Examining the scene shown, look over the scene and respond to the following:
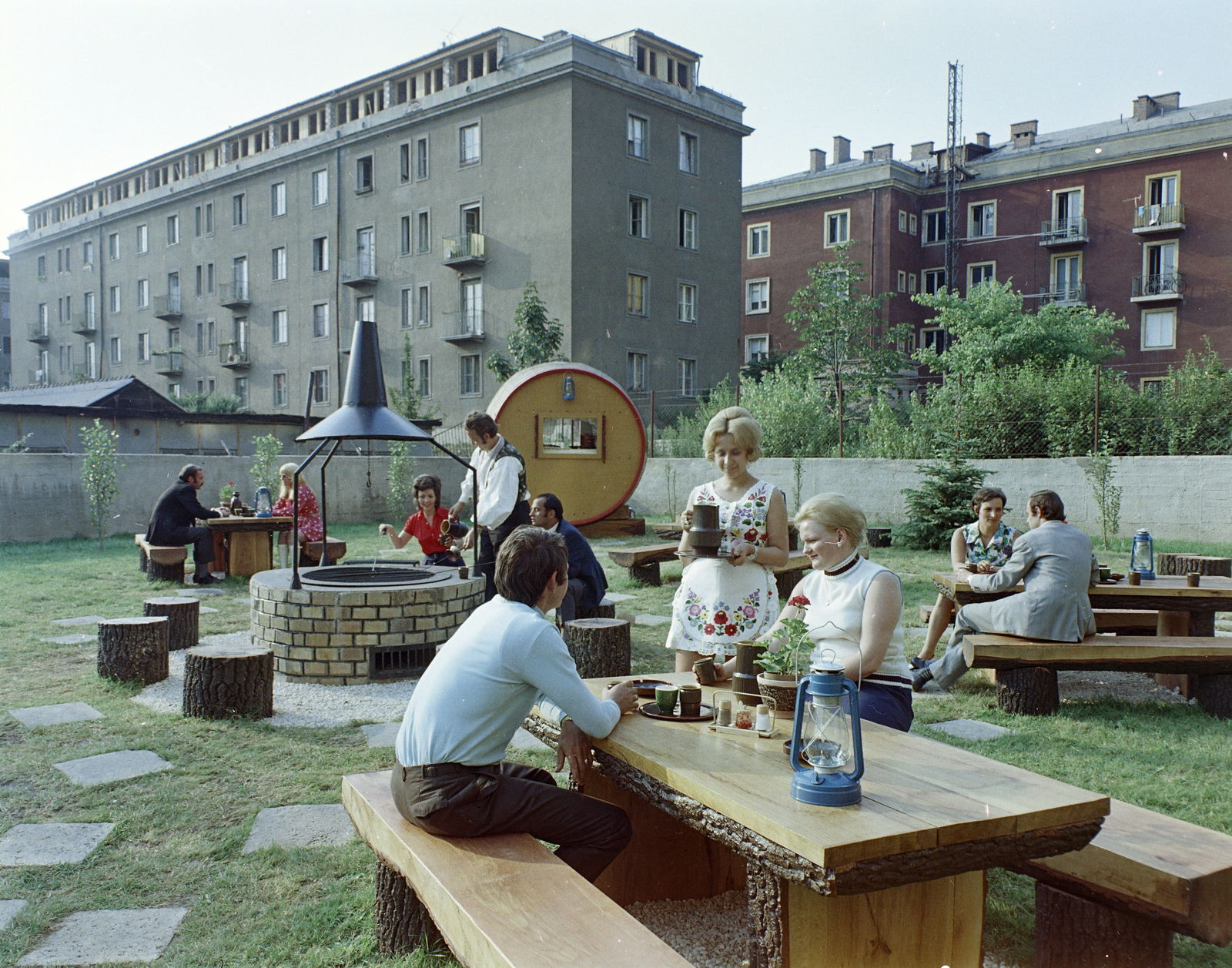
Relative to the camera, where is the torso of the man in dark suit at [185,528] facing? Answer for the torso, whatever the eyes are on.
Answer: to the viewer's right

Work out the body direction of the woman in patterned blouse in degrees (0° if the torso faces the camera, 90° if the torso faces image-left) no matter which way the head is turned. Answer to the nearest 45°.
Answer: approximately 0°

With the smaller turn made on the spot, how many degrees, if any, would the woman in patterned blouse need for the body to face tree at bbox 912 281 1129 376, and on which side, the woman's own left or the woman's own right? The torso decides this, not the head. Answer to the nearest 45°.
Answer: approximately 180°

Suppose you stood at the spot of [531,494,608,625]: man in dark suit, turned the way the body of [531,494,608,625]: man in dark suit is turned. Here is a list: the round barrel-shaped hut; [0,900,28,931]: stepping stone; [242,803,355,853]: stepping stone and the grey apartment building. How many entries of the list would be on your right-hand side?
2

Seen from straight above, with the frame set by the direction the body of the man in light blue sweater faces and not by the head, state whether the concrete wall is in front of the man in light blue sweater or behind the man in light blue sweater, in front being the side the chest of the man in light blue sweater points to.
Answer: in front

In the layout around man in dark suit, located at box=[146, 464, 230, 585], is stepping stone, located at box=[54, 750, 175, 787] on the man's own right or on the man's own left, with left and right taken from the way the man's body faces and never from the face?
on the man's own right

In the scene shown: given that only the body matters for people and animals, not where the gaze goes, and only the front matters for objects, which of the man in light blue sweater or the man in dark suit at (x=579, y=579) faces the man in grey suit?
the man in light blue sweater

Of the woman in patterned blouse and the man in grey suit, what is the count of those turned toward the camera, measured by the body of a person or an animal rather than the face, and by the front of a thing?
1

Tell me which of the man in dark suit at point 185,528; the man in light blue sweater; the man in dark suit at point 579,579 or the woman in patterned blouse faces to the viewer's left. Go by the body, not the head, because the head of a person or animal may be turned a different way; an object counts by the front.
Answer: the man in dark suit at point 579,579

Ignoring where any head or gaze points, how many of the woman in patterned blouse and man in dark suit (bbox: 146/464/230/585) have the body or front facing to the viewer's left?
0

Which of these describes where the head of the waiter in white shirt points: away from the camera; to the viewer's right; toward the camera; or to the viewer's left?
to the viewer's left

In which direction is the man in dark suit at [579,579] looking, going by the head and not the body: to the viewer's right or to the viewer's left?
to the viewer's left

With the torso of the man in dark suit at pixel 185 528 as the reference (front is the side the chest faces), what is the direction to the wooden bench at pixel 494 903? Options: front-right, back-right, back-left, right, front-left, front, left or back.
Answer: right

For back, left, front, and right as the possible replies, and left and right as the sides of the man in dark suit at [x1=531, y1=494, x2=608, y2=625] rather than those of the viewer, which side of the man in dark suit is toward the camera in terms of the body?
left

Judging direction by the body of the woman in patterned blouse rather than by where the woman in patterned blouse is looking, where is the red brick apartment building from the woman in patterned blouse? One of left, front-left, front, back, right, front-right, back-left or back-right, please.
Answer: back
